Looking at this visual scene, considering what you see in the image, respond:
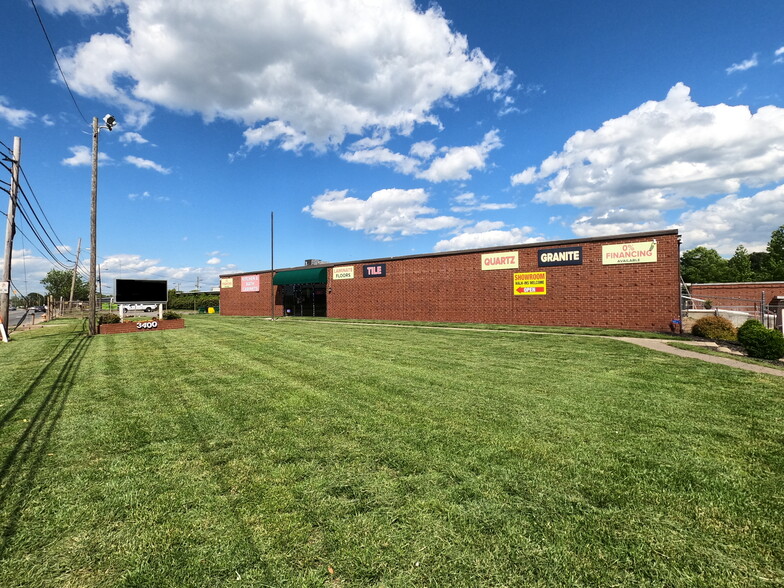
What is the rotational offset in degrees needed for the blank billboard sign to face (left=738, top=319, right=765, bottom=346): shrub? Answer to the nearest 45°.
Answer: approximately 45° to its left

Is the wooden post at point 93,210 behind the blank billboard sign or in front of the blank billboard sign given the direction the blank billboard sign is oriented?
in front

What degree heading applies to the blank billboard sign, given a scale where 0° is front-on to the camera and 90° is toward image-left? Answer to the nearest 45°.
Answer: approximately 0°

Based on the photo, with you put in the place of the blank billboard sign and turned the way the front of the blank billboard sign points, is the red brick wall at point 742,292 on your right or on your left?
on your left

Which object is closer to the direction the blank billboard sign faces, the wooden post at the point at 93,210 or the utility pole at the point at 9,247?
the wooden post

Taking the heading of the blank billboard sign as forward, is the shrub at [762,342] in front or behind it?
in front
